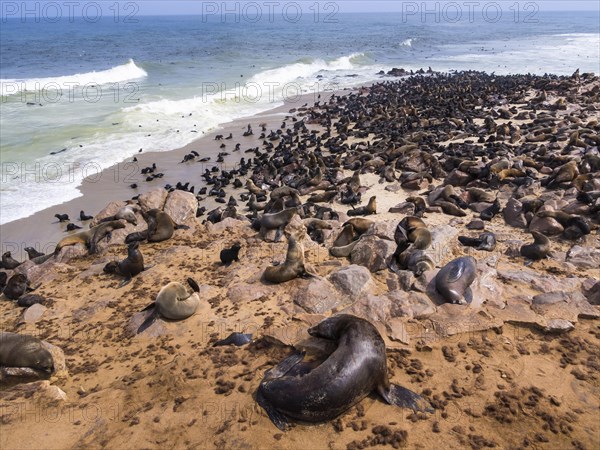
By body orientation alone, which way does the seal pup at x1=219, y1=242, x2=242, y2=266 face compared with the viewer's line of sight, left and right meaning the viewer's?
facing away from the viewer and to the right of the viewer

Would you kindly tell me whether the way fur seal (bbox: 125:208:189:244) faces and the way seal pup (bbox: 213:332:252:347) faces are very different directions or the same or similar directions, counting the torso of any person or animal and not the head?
very different directions

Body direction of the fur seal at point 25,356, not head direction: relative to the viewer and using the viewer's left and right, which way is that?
facing to the right of the viewer

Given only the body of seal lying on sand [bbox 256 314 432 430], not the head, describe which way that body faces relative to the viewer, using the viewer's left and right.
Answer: facing away from the viewer and to the right of the viewer
